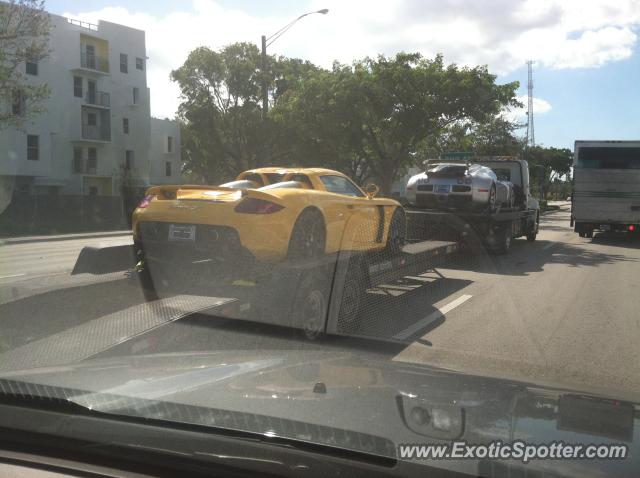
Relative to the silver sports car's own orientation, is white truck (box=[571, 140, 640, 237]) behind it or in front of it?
in front

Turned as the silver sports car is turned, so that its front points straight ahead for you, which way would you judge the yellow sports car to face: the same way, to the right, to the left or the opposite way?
the same way

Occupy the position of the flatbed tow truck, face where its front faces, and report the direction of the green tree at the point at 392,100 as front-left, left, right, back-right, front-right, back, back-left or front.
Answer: front-left

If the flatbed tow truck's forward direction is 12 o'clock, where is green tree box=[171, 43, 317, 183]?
The green tree is roughly at 10 o'clock from the flatbed tow truck.

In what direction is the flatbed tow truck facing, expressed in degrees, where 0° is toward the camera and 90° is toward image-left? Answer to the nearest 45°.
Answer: approximately 225°

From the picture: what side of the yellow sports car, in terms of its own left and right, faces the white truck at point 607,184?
front

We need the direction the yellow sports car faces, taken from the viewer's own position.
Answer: facing away from the viewer and to the right of the viewer

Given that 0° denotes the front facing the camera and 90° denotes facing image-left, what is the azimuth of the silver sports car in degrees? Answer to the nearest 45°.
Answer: approximately 225°

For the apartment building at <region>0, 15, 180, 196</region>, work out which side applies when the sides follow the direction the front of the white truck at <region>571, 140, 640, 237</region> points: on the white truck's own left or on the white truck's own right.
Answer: on the white truck's own left

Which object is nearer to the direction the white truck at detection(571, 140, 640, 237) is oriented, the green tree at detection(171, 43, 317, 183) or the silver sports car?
the green tree

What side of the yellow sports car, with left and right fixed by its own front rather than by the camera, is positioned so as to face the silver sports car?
front

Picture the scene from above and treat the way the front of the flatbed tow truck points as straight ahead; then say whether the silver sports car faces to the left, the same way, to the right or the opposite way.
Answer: the same way
